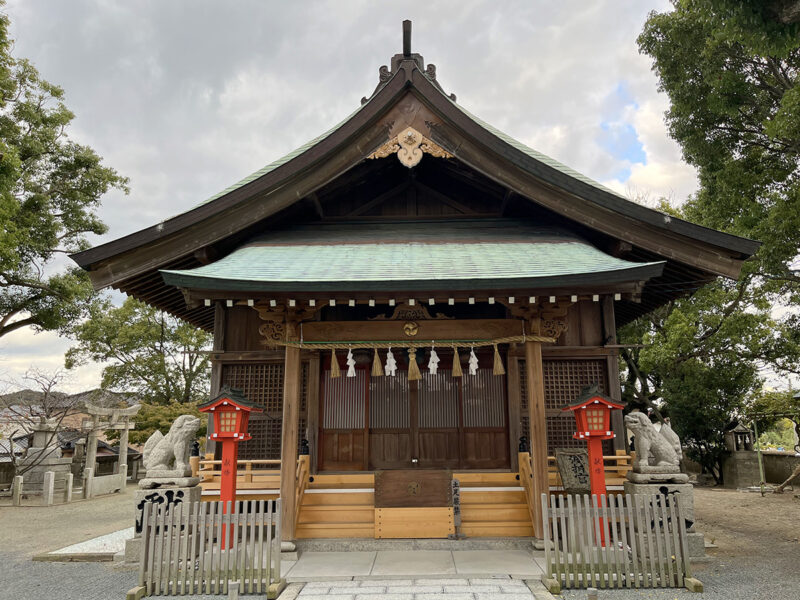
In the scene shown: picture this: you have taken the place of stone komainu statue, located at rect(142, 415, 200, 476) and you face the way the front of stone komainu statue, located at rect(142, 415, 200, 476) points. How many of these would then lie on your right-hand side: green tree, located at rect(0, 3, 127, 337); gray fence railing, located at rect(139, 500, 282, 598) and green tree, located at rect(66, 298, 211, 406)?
1

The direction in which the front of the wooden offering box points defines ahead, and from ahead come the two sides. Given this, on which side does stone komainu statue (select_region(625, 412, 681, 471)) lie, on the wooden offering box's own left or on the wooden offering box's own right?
on the wooden offering box's own left

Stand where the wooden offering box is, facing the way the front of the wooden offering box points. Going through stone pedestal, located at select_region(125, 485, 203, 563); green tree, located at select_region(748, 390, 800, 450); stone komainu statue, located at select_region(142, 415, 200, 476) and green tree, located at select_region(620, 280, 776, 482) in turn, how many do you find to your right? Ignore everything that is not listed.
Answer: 2

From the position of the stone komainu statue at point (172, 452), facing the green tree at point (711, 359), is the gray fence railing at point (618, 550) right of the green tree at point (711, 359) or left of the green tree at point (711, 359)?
right

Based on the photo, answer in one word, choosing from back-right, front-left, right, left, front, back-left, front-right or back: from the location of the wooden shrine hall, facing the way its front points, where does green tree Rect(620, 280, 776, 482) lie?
back-left

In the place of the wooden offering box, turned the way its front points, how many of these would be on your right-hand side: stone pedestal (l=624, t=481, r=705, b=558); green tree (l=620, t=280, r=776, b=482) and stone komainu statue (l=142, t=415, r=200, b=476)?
1

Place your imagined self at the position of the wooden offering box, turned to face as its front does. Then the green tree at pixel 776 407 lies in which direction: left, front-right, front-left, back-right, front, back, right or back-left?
back-left

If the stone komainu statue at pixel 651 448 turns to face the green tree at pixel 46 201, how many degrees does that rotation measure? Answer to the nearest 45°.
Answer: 0° — it already faces it

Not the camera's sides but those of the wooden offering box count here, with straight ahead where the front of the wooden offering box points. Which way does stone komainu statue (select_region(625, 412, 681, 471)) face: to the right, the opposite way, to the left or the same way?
to the right

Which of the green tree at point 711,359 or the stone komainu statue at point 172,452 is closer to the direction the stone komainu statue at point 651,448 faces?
the stone komainu statue

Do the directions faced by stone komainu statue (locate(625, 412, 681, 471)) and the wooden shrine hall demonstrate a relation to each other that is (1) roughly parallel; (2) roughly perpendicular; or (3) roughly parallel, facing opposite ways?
roughly perpendicular

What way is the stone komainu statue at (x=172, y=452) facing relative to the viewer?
to the viewer's right

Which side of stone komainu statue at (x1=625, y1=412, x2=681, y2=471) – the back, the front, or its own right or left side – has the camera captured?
left
